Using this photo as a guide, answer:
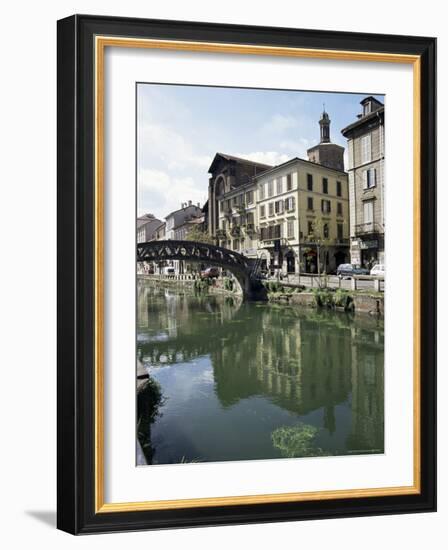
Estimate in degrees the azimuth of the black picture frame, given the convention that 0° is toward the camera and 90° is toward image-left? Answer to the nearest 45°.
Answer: approximately 315°
